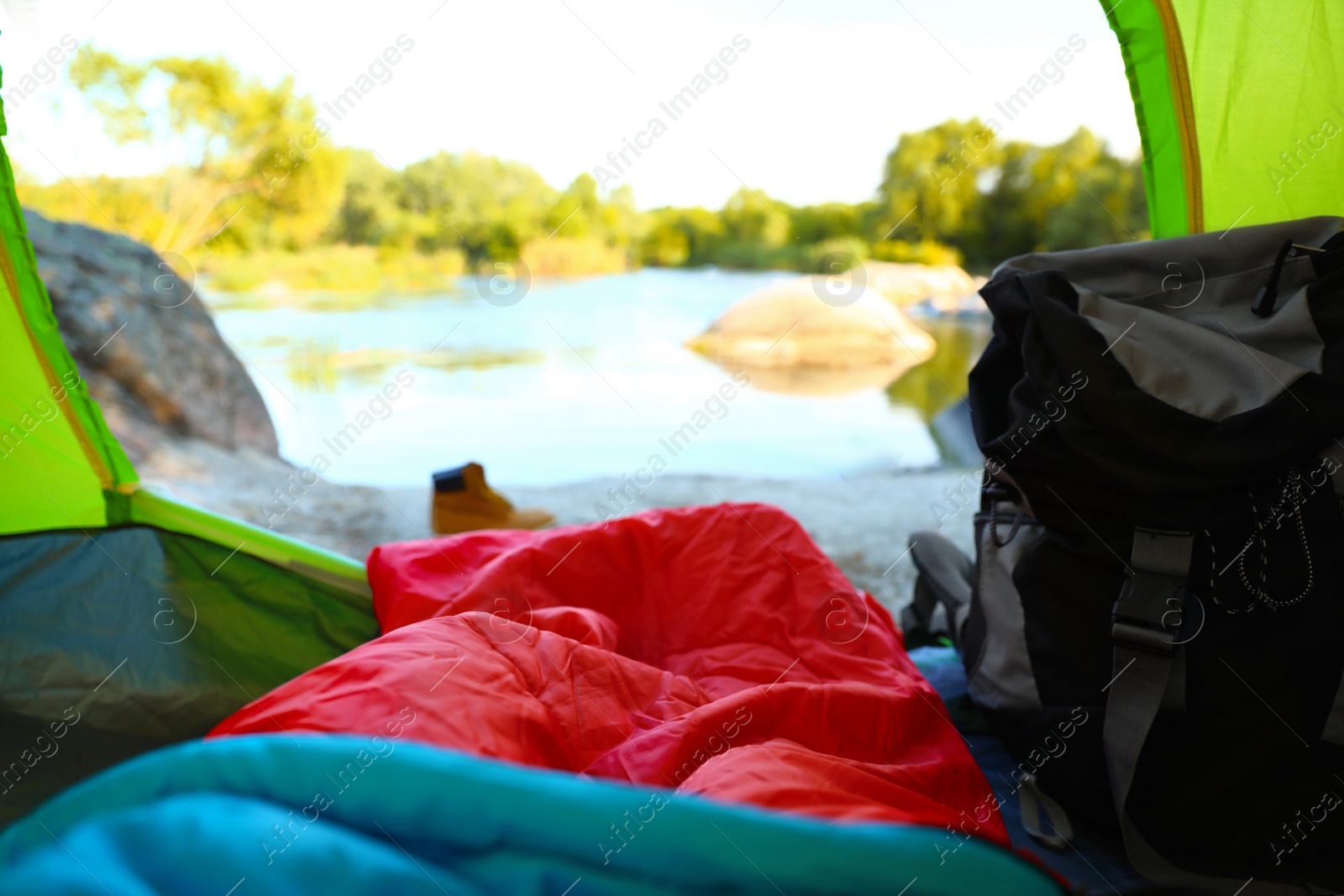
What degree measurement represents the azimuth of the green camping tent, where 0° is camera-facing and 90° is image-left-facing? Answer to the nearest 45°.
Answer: approximately 180°

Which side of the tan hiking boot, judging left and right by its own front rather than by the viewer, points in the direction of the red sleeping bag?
right

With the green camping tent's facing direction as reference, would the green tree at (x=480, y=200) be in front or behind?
in front

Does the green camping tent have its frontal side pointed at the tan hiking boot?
yes

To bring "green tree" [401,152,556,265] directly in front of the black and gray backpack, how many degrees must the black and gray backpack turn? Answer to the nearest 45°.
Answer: approximately 135° to its right

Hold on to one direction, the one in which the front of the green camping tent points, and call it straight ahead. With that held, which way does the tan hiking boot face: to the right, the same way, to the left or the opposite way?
to the right

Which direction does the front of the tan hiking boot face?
to the viewer's right
